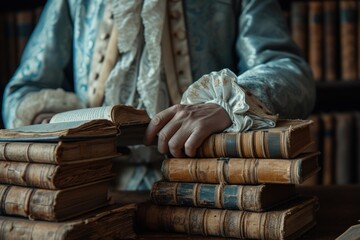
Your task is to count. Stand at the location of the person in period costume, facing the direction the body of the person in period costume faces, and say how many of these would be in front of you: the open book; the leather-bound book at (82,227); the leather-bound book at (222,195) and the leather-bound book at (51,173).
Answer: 4

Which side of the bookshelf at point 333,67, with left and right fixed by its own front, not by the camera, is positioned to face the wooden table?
front

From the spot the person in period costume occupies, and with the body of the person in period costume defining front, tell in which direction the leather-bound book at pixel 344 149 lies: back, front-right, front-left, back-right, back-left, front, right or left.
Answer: back-left

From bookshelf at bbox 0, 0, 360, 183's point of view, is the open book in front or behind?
in front

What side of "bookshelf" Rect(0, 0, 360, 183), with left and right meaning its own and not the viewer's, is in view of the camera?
front

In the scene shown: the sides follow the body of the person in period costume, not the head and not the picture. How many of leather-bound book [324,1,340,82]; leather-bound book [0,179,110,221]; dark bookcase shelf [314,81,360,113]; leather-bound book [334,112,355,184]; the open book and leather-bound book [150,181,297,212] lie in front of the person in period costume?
3

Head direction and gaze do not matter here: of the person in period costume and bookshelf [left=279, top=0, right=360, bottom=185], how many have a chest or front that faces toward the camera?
2

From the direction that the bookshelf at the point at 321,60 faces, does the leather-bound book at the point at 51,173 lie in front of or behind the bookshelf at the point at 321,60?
in front

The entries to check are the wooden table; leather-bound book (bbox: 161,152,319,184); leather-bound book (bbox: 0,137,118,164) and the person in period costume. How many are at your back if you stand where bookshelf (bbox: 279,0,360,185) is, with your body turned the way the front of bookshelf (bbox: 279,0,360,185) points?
0

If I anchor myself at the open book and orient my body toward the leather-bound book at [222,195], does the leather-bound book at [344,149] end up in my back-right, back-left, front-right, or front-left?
front-left

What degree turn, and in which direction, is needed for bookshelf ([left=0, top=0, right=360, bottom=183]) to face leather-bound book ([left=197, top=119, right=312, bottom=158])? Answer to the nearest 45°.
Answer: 0° — it already faces it

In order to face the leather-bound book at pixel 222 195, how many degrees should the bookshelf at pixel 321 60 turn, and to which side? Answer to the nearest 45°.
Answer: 0° — it already faces it

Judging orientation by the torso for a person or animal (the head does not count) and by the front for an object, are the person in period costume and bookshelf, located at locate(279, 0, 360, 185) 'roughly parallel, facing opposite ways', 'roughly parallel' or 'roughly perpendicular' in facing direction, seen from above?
roughly parallel

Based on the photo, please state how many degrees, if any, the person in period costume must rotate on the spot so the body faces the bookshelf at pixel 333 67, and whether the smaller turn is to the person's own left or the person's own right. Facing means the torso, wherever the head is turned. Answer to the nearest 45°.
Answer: approximately 135° to the person's own left

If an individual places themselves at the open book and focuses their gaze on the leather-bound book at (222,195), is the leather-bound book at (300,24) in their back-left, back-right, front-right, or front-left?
front-left

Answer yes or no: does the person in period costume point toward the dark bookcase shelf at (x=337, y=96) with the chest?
no

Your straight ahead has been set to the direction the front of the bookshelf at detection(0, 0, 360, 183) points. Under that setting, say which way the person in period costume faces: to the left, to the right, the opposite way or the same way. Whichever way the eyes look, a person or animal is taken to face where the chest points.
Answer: the same way
